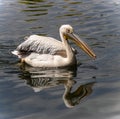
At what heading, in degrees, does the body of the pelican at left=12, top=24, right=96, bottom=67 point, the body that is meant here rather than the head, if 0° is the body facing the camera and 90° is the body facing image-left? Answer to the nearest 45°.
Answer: approximately 270°
